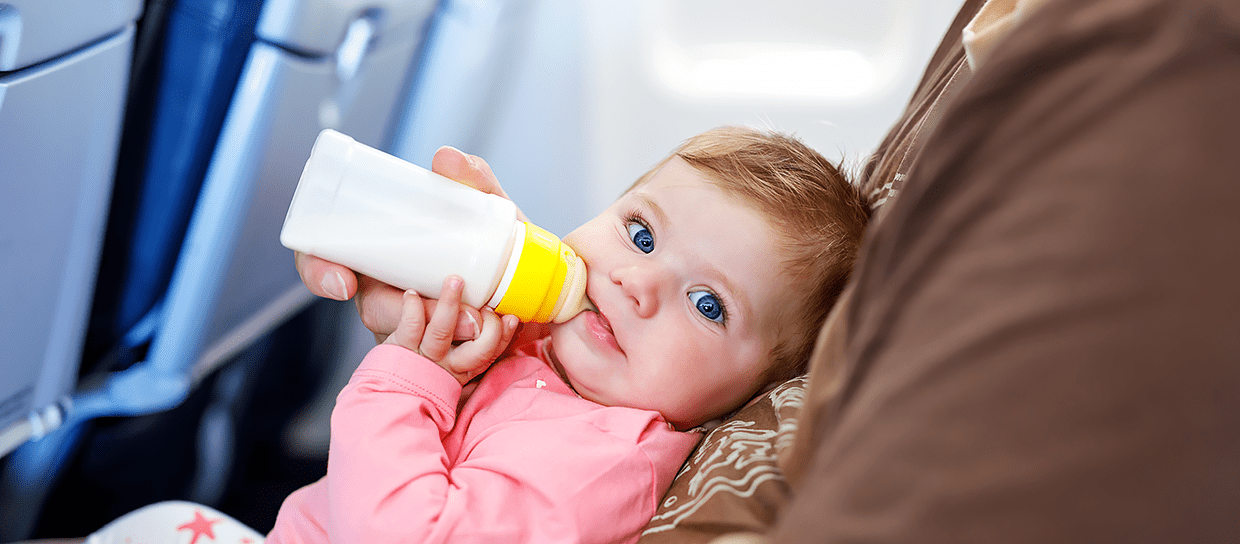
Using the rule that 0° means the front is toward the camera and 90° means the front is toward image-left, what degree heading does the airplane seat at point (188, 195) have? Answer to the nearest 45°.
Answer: approximately 135°
